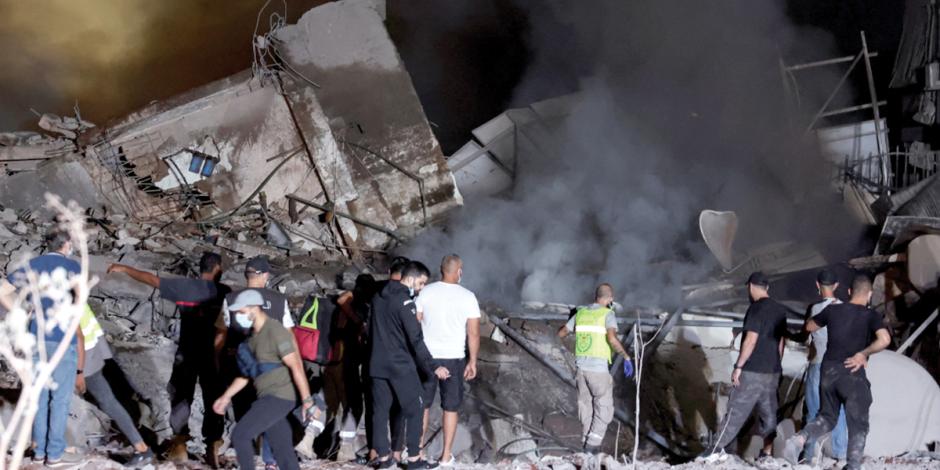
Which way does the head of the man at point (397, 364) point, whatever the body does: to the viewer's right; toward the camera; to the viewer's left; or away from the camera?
to the viewer's right

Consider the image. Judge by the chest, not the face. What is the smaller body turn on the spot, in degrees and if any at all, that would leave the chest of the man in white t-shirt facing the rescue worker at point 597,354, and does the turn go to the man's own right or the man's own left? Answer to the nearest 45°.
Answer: approximately 45° to the man's own right

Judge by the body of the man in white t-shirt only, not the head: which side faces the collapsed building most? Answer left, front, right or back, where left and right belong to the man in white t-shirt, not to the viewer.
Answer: front

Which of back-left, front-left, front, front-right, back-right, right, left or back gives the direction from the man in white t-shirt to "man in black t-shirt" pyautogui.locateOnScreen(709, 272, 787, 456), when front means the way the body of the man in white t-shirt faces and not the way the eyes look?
right

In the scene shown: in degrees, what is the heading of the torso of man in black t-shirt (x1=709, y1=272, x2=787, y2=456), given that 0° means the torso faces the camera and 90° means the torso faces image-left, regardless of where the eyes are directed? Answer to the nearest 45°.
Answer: approximately 135°

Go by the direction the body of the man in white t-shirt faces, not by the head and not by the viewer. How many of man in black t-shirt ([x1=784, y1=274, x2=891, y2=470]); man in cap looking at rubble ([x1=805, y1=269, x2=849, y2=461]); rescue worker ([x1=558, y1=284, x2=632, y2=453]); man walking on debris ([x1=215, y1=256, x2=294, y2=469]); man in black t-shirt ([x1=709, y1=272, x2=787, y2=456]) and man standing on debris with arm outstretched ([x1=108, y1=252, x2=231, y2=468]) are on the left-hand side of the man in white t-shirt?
2

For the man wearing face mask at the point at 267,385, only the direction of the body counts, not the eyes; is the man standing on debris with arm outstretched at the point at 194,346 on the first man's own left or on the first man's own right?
on the first man's own right

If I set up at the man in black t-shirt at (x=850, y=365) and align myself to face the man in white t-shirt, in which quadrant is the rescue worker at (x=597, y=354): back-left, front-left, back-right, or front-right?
front-right

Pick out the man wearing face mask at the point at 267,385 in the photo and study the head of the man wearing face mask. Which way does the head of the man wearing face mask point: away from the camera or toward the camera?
toward the camera

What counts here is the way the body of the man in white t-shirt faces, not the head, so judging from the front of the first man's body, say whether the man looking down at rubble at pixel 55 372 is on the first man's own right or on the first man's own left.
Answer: on the first man's own left
